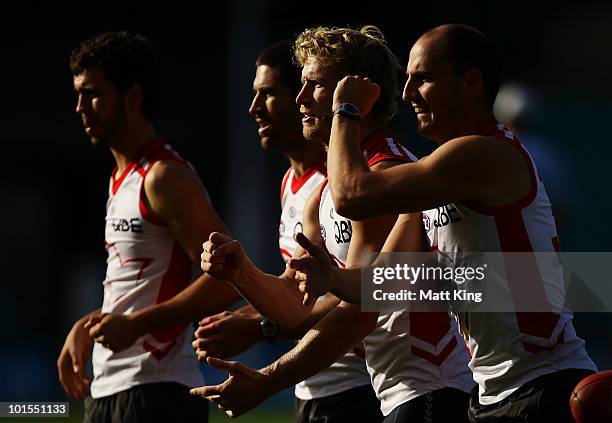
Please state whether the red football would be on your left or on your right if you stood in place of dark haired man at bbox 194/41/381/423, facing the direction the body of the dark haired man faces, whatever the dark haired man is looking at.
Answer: on your left

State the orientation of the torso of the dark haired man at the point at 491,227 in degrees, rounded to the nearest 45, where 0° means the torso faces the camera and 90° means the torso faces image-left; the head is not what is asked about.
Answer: approximately 90°

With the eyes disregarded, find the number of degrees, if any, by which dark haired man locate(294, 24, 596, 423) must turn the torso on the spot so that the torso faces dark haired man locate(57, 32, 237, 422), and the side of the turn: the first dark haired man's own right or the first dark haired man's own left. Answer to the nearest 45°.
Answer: approximately 45° to the first dark haired man's own right

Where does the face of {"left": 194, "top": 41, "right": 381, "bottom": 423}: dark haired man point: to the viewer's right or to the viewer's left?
to the viewer's left

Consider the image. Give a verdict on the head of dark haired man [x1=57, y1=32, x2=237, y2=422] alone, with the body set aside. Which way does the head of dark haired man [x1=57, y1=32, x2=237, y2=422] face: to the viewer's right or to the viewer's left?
to the viewer's left

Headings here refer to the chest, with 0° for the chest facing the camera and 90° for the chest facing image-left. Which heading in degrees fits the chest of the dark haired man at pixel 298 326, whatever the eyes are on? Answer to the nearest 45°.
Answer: approximately 45°

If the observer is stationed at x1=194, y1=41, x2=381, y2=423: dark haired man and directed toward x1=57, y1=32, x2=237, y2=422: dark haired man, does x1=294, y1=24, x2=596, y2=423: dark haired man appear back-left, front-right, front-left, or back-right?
back-left

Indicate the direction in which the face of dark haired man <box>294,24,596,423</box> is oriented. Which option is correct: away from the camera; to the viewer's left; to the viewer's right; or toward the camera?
to the viewer's left

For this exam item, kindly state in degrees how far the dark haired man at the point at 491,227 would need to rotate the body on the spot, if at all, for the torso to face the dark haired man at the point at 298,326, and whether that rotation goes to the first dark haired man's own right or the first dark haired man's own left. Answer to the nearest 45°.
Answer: approximately 45° to the first dark haired man's own right
